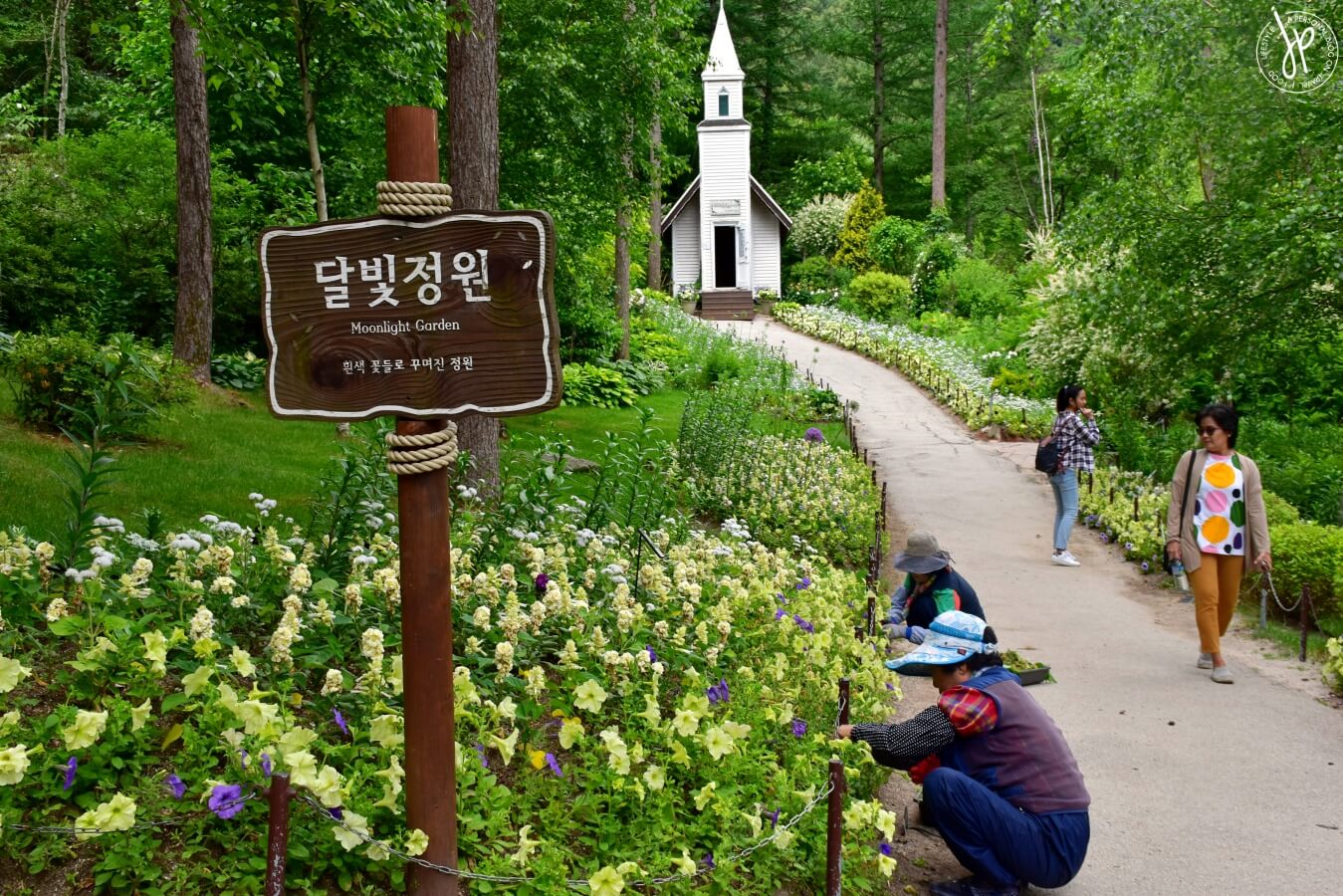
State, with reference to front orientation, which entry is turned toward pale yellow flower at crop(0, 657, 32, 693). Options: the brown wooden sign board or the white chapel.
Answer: the white chapel

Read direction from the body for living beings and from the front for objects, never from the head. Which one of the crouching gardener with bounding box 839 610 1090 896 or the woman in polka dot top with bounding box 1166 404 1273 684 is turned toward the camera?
the woman in polka dot top

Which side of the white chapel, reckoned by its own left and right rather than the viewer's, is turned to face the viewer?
front

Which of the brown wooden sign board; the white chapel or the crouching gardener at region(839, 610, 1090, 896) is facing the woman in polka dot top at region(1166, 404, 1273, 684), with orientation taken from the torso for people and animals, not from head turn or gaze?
the white chapel

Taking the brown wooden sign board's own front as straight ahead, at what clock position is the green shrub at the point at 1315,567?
The green shrub is roughly at 8 o'clock from the brown wooden sign board.

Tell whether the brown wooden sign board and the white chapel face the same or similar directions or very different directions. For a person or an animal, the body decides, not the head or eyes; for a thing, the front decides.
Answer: same or similar directions

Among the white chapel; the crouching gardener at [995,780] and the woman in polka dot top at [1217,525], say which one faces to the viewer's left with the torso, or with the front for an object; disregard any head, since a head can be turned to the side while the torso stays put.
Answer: the crouching gardener

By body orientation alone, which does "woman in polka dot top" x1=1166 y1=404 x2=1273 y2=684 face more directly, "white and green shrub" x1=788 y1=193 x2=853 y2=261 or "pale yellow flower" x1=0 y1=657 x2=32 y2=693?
the pale yellow flower

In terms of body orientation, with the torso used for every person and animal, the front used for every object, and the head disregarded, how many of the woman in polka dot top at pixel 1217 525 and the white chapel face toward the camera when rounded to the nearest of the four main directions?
2

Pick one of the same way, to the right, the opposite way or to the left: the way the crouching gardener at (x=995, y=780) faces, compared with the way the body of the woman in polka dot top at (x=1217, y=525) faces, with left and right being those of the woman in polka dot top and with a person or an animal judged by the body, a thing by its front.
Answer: to the right

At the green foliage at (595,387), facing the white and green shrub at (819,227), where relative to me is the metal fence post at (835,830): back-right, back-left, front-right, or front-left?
back-right

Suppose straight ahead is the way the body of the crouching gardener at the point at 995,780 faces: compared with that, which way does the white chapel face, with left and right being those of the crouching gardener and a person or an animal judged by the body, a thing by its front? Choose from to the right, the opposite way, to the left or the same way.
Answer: to the left

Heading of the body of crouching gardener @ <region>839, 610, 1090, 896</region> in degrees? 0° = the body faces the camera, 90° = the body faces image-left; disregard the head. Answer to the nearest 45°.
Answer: approximately 90°

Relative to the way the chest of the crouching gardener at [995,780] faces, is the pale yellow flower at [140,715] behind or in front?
in front

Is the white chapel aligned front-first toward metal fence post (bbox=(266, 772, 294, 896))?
yes

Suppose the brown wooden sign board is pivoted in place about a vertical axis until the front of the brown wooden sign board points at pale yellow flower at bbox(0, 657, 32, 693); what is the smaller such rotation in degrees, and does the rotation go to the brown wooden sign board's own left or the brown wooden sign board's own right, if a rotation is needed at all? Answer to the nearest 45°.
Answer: approximately 90° to the brown wooden sign board's own right

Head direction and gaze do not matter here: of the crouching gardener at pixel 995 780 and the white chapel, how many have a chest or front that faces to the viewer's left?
1

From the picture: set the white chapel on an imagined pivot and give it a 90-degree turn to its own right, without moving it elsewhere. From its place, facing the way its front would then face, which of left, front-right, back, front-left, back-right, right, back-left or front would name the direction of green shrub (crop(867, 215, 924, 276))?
back-left

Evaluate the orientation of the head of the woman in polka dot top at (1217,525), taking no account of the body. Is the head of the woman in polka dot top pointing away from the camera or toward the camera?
toward the camera

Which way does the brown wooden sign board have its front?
toward the camera
